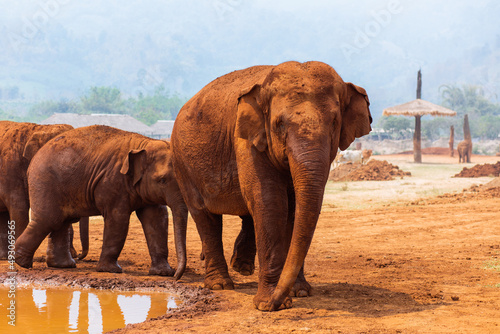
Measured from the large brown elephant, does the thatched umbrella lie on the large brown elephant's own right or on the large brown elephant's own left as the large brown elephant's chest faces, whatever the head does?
on the large brown elephant's own left

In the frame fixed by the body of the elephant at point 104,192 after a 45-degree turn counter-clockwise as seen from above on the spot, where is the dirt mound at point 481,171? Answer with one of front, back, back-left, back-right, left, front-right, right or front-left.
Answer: front

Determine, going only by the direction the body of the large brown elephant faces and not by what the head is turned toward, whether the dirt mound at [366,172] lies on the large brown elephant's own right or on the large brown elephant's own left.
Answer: on the large brown elephant's own left

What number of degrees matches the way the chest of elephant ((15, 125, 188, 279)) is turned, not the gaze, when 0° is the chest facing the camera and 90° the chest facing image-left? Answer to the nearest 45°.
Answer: approximately 270°

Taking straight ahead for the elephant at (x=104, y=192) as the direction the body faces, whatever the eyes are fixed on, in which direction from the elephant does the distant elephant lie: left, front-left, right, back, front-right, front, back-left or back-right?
front-left

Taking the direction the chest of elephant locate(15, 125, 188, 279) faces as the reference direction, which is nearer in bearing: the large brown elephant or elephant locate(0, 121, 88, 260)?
the large brown elephant

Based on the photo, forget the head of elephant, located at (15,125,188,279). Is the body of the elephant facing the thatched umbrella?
no

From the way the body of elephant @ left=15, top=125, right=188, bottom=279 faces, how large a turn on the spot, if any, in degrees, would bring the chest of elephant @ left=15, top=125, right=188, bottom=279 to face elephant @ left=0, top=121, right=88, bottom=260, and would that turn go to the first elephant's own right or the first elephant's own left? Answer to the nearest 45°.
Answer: approximately 135° to the first elephant's own left

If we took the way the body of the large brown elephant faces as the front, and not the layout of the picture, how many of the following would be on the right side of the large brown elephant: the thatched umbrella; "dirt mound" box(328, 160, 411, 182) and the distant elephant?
0

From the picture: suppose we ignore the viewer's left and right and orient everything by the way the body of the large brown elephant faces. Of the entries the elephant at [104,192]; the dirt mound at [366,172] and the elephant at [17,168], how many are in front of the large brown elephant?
0

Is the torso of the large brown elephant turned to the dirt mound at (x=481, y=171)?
no

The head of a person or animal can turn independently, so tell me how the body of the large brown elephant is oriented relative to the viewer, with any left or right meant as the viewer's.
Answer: facing the viewer and to the right of the viewer

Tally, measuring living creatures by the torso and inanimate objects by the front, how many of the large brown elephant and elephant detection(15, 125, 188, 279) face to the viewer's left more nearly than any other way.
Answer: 0
